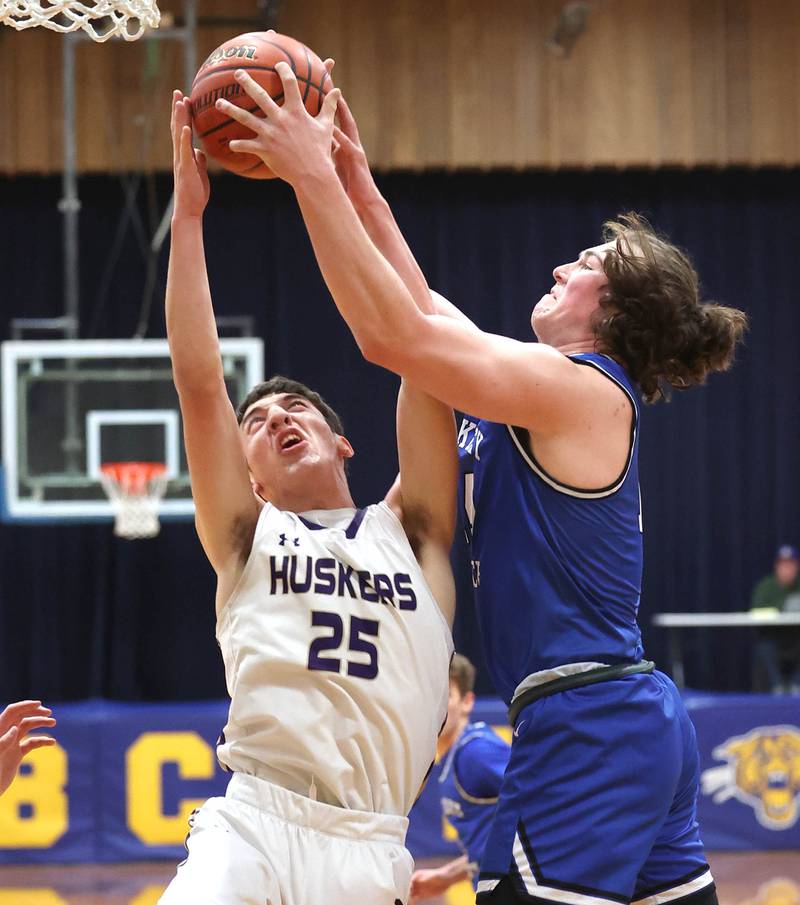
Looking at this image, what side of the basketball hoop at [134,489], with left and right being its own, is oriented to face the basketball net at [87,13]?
front

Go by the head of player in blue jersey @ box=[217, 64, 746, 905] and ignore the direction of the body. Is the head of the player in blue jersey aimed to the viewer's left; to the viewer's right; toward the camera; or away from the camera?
to the viewer's left

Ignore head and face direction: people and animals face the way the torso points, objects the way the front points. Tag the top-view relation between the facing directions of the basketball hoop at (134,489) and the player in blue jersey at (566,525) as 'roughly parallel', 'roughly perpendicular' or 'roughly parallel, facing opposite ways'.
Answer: roughly perpendicular

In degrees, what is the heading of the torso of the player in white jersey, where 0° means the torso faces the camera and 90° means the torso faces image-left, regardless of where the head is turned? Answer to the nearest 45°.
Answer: approximately 0°

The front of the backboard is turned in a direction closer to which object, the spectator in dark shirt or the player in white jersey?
the player in white jersey

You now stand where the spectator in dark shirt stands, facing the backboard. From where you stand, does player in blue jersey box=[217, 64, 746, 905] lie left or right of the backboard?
left

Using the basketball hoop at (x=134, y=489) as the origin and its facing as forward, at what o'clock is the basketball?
The basketball is roughly at 12 o'clock from the basketball hoop.

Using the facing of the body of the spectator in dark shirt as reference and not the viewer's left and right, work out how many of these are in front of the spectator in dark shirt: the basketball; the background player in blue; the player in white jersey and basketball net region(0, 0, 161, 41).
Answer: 4

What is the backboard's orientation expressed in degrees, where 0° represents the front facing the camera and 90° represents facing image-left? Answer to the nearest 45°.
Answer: approximately 0°

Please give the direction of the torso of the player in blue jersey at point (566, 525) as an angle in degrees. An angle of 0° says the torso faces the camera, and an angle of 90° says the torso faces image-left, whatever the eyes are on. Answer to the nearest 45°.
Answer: approximately 90°
